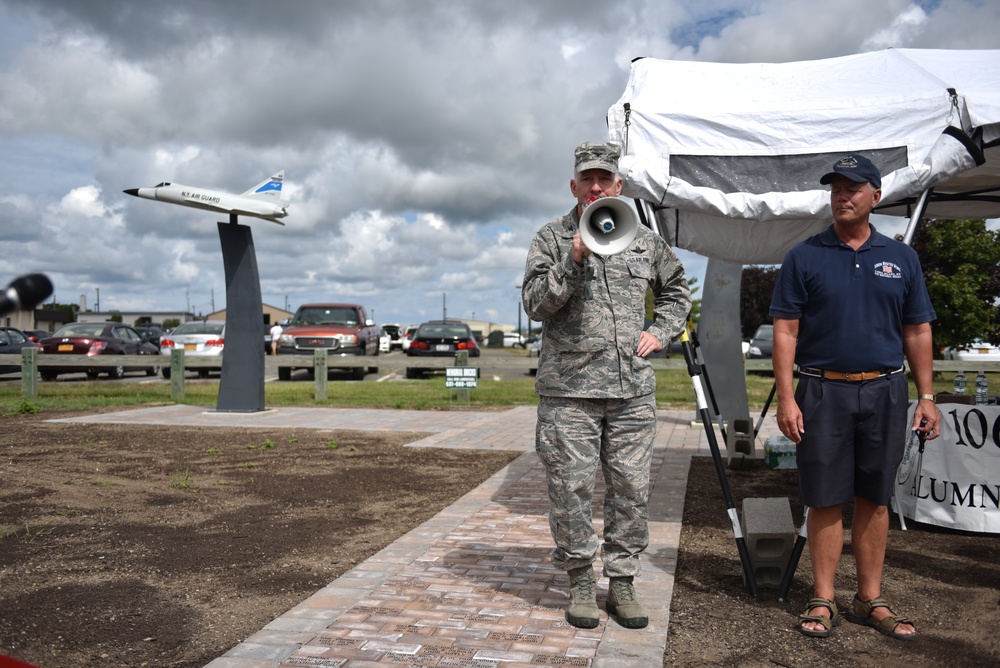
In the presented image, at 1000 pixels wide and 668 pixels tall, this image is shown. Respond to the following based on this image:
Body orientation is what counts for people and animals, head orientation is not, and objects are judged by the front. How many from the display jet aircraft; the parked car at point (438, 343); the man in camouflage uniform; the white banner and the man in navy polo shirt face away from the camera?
1

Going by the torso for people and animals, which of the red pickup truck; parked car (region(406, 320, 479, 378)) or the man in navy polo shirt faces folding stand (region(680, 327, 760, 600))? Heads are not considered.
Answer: the red pickup truck

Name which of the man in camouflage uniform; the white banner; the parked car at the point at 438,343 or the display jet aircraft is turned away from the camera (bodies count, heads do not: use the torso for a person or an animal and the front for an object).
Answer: the parked car

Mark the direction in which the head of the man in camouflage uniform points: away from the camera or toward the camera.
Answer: toward the camera

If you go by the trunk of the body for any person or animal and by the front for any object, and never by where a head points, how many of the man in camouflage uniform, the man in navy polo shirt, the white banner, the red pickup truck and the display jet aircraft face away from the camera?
0

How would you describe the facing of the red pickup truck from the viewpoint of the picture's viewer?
facing the viewer

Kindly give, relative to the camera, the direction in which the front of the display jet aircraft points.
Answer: facing to the left of the viewer

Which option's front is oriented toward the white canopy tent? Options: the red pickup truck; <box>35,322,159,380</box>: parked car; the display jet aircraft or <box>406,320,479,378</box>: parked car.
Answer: the red pickup truck

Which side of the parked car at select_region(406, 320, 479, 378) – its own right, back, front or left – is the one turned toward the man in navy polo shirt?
back

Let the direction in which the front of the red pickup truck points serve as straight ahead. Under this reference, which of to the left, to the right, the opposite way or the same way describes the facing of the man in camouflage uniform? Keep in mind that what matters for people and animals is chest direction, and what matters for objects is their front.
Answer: the same way

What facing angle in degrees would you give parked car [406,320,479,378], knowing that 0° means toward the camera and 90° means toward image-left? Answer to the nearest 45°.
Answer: approximately 180°

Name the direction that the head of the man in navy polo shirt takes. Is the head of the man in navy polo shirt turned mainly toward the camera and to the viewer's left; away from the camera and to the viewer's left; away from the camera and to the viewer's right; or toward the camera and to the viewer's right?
toward the camera and to the viewer's left

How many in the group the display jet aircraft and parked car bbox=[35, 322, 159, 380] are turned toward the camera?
0
